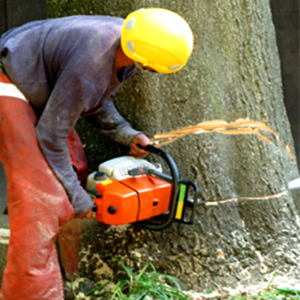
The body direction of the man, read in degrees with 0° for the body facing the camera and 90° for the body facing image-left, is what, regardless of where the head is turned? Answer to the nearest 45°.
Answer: approximately 270°

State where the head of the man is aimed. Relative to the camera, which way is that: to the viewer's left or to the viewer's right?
to the viewer's right
